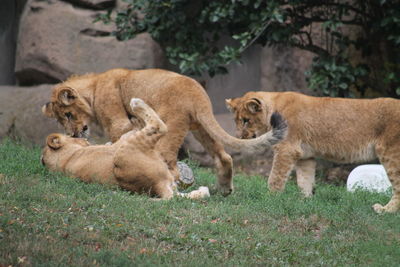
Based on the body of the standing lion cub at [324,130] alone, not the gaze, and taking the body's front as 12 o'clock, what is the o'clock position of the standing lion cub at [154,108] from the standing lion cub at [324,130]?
the standing lion cub at [154,108] is roughly at 12 o'clock from the standing lion cub at [324,130].

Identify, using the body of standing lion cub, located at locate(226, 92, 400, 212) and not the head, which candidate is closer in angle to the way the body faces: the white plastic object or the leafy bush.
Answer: the leafy bush

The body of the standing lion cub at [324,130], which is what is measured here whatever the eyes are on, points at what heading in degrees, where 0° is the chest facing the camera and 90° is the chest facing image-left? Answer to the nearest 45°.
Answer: approximately 90°

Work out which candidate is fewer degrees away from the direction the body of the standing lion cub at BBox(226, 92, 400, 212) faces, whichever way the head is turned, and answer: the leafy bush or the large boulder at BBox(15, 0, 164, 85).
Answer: the large boulder

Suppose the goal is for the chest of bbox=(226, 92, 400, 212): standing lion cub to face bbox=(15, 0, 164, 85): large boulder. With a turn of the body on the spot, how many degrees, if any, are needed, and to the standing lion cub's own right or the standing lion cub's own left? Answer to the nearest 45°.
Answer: approximately 45° to the standing lion cub's own right

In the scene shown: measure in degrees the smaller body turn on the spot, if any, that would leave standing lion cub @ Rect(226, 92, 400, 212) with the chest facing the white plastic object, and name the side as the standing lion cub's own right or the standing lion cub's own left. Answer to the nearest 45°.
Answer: approximately 135° to the standing lion cub's own right

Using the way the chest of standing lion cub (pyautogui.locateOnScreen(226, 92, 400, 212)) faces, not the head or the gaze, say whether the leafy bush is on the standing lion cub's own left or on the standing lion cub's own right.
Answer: on the standing lion cub's own right

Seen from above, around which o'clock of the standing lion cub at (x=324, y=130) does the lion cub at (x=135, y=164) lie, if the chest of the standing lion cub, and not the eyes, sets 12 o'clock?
The lion cub is roughly at 11 o'clock from the standing lion cub.
